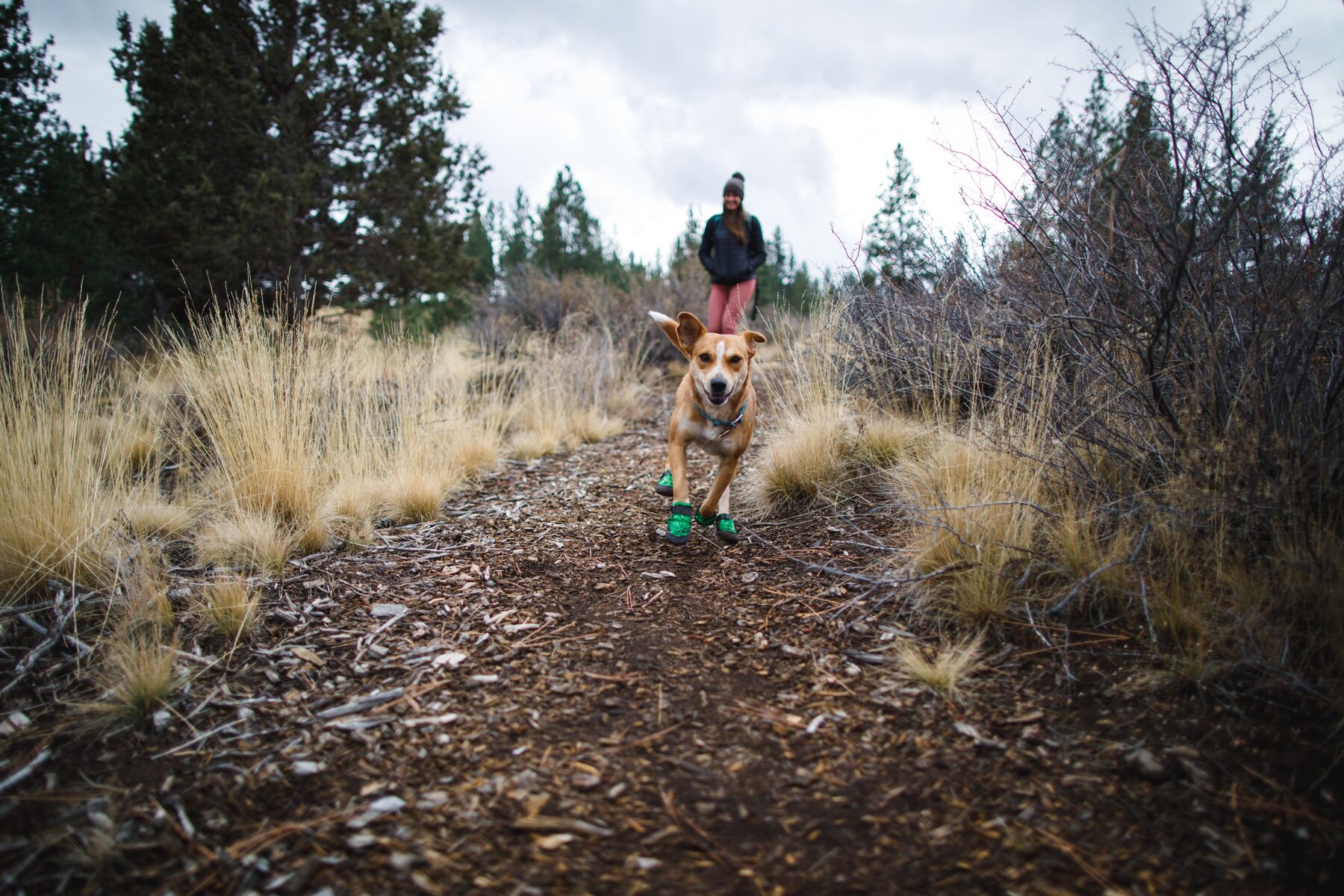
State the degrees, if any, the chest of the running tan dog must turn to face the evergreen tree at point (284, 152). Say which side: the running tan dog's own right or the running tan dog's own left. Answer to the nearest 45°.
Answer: approximately 135° to the running tan dog's own right

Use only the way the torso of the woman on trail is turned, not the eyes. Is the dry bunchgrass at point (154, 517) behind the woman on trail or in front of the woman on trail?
in front

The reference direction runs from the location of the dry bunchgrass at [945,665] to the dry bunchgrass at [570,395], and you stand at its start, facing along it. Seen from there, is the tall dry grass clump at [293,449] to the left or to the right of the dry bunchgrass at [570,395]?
left

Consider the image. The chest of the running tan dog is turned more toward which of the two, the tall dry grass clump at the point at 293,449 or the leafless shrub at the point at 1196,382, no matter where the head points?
the leafless shrub

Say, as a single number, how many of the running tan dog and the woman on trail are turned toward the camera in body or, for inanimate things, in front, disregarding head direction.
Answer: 2

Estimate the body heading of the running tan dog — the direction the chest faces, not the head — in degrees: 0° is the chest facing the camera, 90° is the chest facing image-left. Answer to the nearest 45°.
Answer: approximately 0°

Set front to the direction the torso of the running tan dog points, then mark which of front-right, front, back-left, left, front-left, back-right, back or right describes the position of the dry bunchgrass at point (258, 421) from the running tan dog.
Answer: right

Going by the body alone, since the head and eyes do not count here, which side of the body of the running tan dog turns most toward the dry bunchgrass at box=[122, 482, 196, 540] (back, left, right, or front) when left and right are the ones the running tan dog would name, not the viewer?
right
